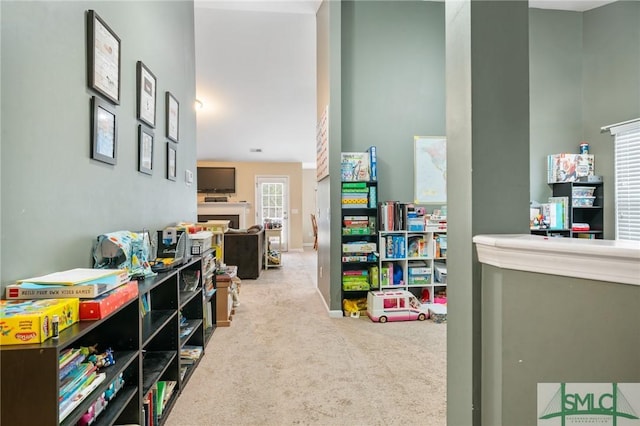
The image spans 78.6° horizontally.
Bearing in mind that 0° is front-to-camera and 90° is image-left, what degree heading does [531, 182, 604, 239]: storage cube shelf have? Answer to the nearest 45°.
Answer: approximately 0°

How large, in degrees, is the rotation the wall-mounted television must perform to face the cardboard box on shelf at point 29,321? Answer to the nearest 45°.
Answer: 0° — it already faces it

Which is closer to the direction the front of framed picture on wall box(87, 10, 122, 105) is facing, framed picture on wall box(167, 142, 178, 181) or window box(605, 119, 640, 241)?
the window

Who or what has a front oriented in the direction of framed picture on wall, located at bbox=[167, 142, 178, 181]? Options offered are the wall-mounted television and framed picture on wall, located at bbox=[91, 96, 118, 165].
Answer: the wall-mounted television

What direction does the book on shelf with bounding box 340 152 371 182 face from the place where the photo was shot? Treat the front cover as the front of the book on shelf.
facing the viewer

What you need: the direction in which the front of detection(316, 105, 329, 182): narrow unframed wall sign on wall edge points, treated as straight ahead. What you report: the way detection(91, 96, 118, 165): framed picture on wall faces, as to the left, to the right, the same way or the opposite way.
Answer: the opposite way

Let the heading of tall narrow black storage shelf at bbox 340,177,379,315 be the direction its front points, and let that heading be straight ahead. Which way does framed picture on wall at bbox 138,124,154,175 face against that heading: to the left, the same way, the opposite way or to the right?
to the left

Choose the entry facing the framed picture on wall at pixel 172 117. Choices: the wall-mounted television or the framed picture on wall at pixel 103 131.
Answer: the wall-mounted television

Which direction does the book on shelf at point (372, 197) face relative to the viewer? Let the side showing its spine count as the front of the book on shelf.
toward the camera

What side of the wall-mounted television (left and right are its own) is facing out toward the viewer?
front

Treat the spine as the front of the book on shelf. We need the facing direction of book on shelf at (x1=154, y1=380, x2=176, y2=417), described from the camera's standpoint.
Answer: facing the viewer and to the right of the viewer

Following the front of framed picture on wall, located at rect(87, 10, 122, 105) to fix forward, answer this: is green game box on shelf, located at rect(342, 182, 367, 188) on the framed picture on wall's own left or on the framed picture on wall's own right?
on the framed picture on wall's own left

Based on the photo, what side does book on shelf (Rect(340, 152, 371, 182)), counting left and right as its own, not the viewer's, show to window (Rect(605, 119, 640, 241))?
left

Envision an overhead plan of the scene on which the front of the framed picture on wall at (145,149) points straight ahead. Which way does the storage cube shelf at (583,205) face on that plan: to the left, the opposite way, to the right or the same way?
to the right

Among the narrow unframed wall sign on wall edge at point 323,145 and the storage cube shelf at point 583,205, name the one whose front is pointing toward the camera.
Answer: the storage cube shelf

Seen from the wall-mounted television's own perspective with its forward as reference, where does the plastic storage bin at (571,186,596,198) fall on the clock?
The plastic storage bin is roughly at 11 o'clock from the wall-mounted television.

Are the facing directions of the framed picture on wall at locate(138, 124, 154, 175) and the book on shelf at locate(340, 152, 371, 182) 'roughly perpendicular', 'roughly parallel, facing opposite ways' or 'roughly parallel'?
roughly perpendicular
